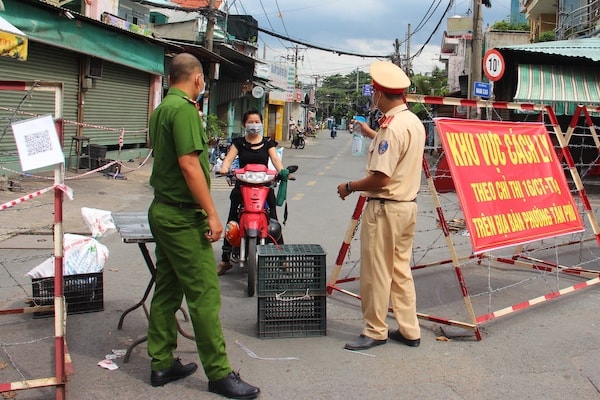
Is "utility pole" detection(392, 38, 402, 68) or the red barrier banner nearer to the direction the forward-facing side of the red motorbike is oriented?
the red barrier banner

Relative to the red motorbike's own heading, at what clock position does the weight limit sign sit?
The weight limit sign is roughly at 7 o'clock from the red motorbike.

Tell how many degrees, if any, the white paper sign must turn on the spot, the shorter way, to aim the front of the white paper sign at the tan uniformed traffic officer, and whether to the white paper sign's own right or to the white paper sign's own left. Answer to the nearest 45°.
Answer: approximately 90° to the white paper sign's own left

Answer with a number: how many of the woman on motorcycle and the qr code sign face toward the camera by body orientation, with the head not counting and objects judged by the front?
2

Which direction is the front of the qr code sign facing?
toward the camera

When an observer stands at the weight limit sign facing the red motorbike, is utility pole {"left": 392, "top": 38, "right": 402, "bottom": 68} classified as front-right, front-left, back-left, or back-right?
back-right

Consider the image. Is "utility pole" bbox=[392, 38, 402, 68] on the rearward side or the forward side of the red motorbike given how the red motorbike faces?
on the rearward side

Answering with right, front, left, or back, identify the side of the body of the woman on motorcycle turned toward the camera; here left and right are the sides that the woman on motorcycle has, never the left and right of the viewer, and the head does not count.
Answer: front

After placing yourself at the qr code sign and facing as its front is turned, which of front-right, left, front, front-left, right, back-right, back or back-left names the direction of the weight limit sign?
back-left

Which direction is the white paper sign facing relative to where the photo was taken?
toward the camera
